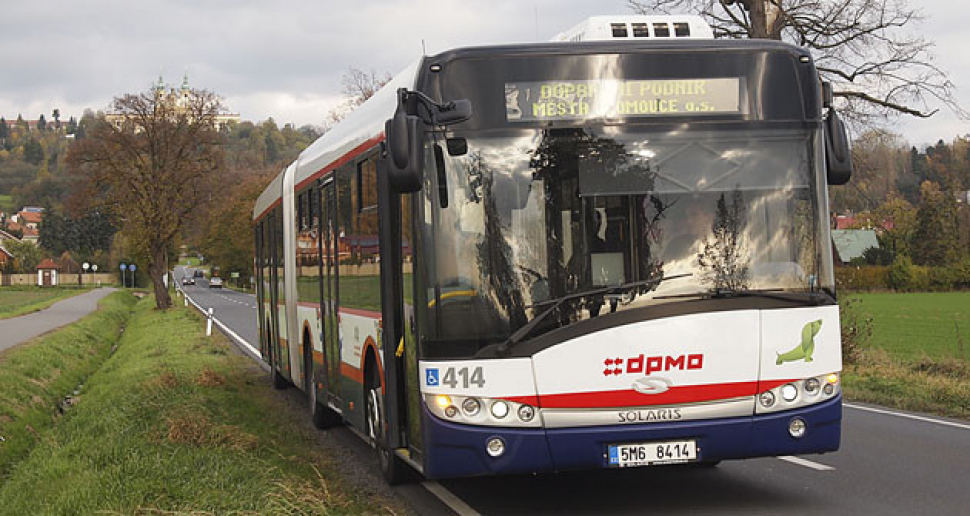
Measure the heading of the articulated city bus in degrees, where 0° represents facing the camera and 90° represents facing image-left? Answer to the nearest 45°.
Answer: approximately 0°

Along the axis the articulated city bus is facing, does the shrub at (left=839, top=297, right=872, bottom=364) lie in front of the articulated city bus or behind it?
behind
